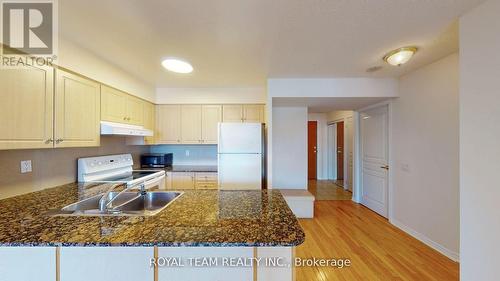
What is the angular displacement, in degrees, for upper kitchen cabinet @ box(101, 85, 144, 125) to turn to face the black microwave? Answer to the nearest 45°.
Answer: approximately 90° to its left

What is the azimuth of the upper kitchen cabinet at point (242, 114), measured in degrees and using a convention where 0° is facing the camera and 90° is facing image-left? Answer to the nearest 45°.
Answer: approximately 0°

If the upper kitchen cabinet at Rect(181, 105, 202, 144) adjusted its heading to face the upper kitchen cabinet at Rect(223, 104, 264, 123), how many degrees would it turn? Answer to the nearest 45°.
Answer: approximately 90° to its left

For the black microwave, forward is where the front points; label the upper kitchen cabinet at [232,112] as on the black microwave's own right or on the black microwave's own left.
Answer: on the black microwave's own left

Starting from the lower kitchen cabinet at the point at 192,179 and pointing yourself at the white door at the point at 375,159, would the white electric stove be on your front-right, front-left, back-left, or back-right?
back-right

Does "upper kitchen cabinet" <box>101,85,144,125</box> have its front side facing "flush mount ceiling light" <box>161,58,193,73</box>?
yes
